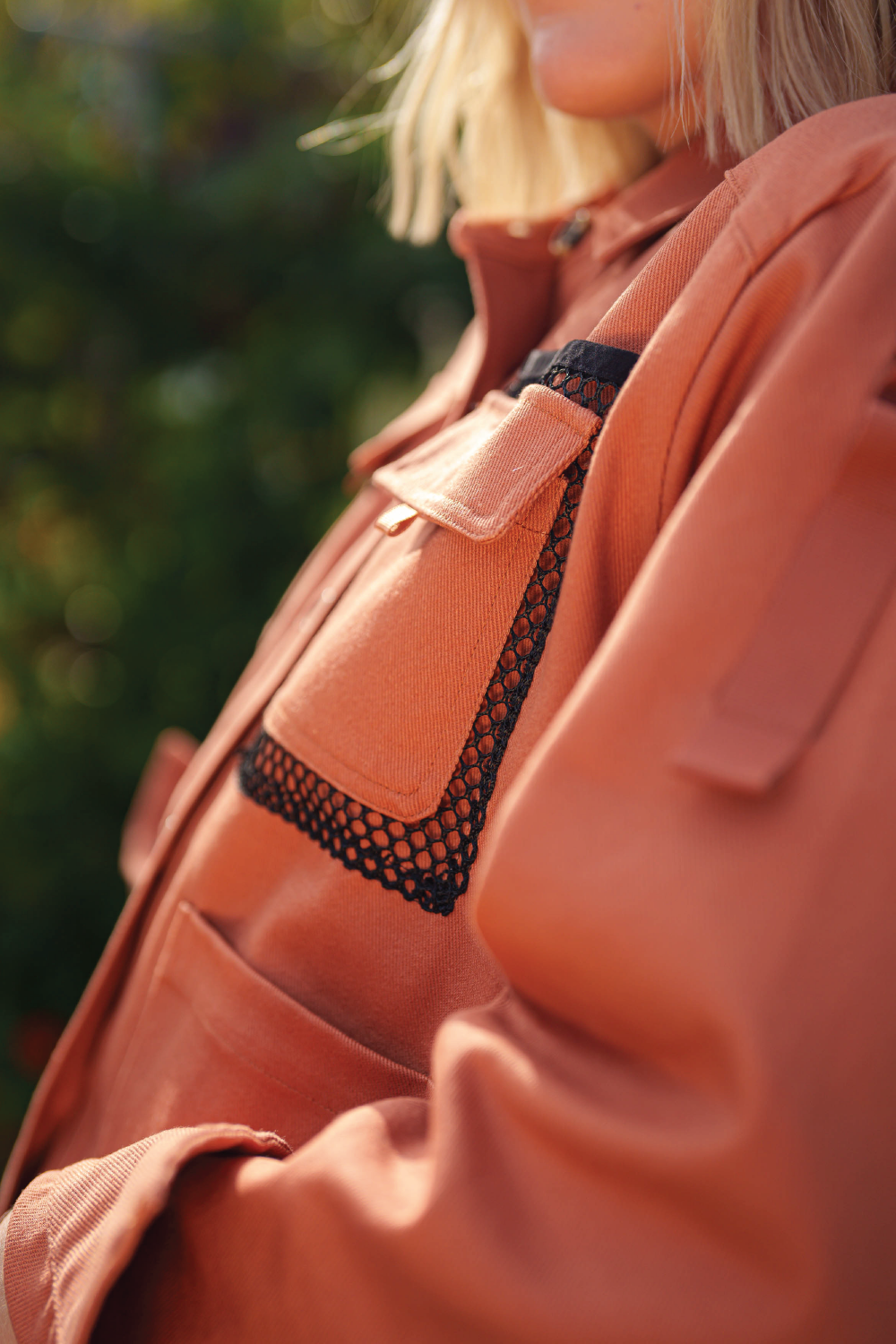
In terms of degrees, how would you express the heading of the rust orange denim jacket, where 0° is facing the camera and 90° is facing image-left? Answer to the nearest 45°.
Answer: approximately 90°
